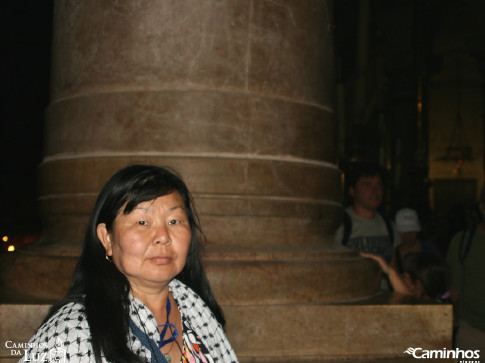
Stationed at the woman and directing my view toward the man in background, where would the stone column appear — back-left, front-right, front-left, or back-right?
front-left

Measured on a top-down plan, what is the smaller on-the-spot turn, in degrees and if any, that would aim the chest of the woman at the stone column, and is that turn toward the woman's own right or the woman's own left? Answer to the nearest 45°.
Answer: approximately 135° to the woman's own left

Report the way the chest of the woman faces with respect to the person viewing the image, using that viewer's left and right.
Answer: facing the viewer and to the right of the viewer

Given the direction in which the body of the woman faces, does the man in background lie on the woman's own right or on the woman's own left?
on the woman's own left

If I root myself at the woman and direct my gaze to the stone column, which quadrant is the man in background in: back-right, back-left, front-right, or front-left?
front-right
